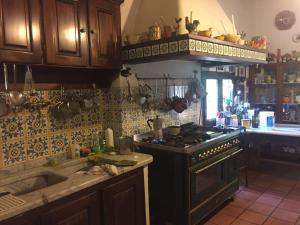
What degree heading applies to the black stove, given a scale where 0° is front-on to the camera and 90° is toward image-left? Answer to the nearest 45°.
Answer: approximately 315°

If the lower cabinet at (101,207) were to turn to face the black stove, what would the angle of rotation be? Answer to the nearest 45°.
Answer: approximately 90° to its left

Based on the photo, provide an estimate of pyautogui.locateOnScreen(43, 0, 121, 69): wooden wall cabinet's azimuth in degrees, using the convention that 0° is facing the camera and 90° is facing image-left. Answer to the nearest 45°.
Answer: approximately 315°

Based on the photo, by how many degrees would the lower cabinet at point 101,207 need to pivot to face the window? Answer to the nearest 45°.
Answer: approximately 90° to its left

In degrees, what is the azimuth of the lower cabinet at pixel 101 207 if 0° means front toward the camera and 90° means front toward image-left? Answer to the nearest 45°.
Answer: approximately 315°

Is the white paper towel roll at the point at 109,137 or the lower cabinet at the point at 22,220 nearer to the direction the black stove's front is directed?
the lower cabinet

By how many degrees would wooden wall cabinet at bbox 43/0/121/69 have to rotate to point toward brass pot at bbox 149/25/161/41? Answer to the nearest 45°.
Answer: approximately 45° to its left

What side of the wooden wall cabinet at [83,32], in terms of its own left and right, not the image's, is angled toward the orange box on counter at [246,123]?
left

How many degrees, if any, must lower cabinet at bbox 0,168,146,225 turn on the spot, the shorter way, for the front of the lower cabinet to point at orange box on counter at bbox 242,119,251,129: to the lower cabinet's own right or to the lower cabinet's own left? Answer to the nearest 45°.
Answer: approximately 90° to the lower cabinet's own left
